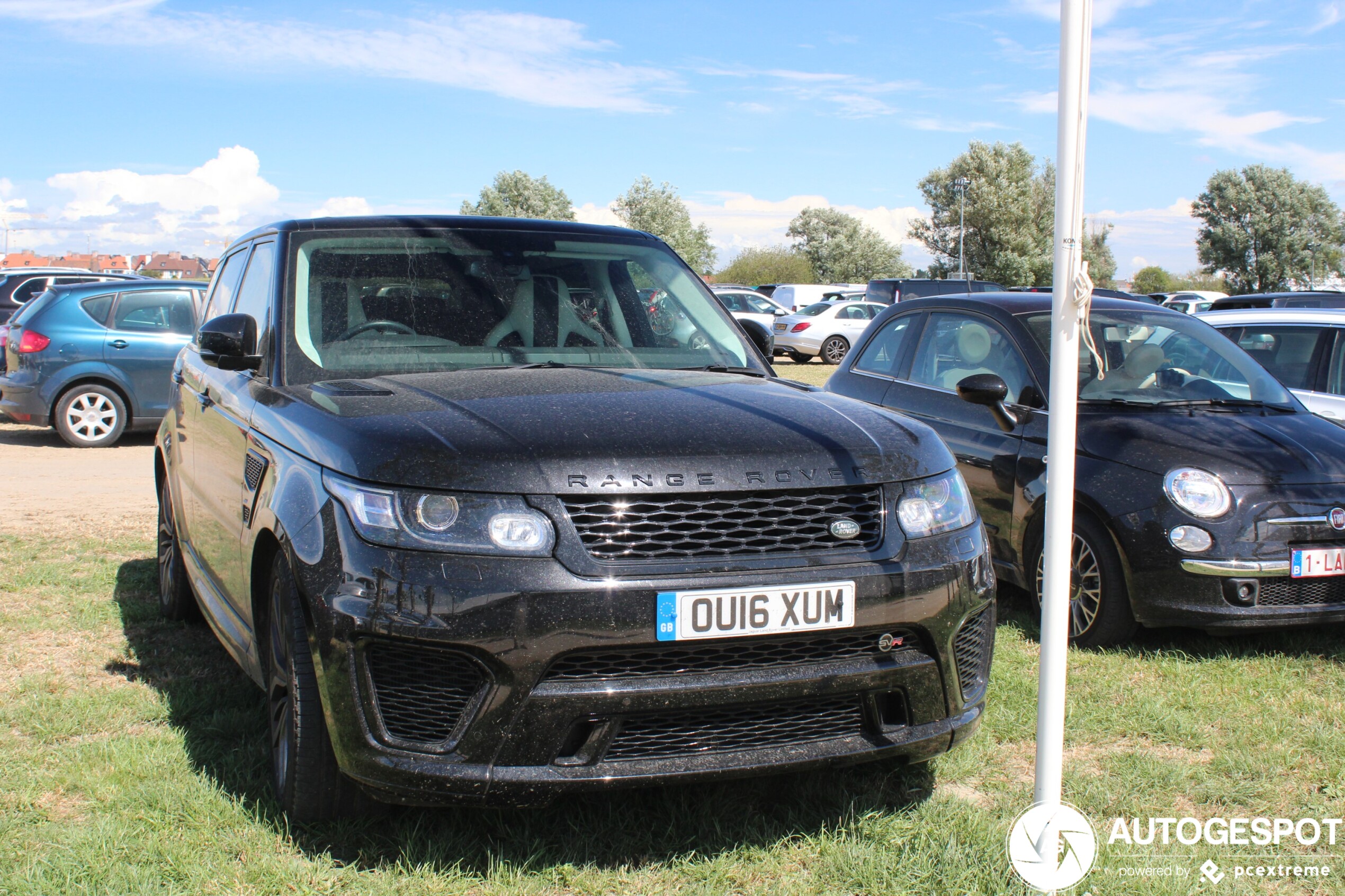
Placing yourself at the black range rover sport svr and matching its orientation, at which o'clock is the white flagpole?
The white flagpole is roughly at 11 o'clock from the black range rover sport svr.

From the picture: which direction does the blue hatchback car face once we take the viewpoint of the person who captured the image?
facing to the right of the viewer

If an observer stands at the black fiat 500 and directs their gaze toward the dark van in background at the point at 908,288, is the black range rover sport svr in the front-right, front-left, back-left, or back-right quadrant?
back-left

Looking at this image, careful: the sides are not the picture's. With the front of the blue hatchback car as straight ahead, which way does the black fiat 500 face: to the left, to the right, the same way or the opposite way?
to the right

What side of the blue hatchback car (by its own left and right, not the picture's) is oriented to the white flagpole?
right

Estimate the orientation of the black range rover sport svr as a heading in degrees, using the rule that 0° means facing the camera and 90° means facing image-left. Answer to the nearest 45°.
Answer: approximately 315°

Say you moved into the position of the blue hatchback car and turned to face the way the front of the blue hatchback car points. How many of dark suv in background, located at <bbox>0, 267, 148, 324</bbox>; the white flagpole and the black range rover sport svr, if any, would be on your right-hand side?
2
